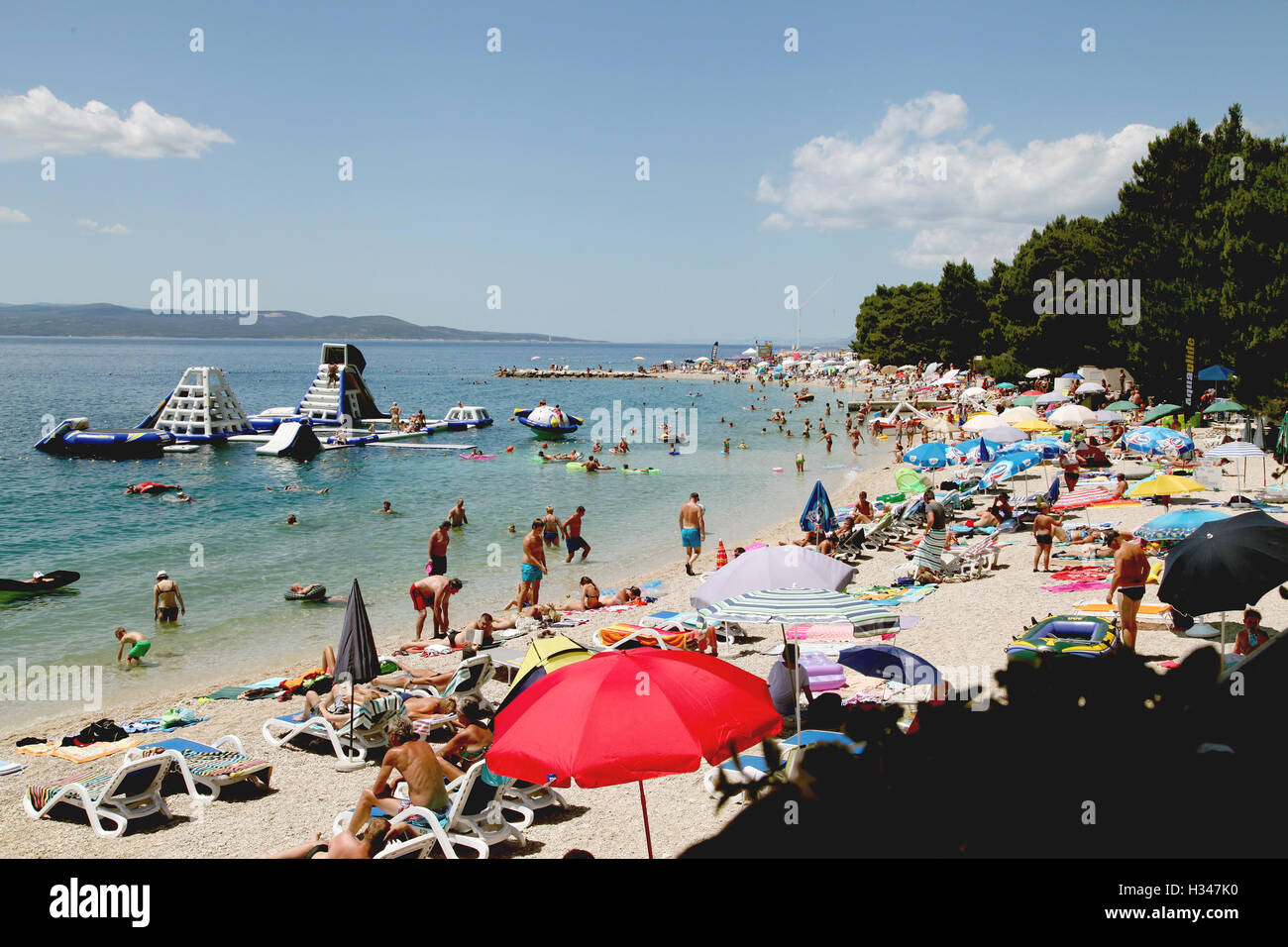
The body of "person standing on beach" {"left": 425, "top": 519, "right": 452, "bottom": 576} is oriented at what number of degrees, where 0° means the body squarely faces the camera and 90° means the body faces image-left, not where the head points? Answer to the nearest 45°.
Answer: approximately 315°

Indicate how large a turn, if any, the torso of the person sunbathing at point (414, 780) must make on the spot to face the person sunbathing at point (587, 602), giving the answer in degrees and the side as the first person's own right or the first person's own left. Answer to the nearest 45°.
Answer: approximately 45° to the first person's own right

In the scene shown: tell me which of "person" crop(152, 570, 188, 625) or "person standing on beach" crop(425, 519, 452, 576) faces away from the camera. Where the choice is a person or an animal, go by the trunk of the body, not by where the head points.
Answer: "person" crop(152, 570, 188, 625)

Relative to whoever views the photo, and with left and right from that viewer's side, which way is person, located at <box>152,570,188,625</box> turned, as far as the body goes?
facing away from the viewer

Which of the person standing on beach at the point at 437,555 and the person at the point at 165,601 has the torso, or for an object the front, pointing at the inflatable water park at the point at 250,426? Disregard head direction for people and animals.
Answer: the person at the point at 165,601

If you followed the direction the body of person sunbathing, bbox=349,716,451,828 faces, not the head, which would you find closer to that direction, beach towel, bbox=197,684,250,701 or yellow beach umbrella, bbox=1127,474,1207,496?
the beach towel
